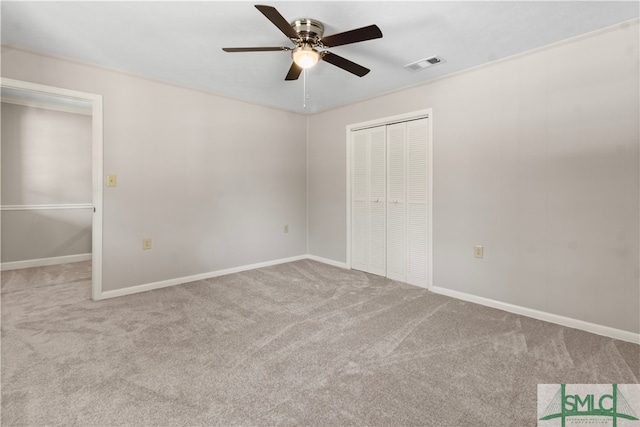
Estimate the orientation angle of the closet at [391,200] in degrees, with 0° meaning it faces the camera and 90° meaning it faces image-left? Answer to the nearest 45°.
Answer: approximately 45°

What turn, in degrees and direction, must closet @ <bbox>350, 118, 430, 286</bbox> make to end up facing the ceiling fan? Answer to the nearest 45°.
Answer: approximately 45° to its left
